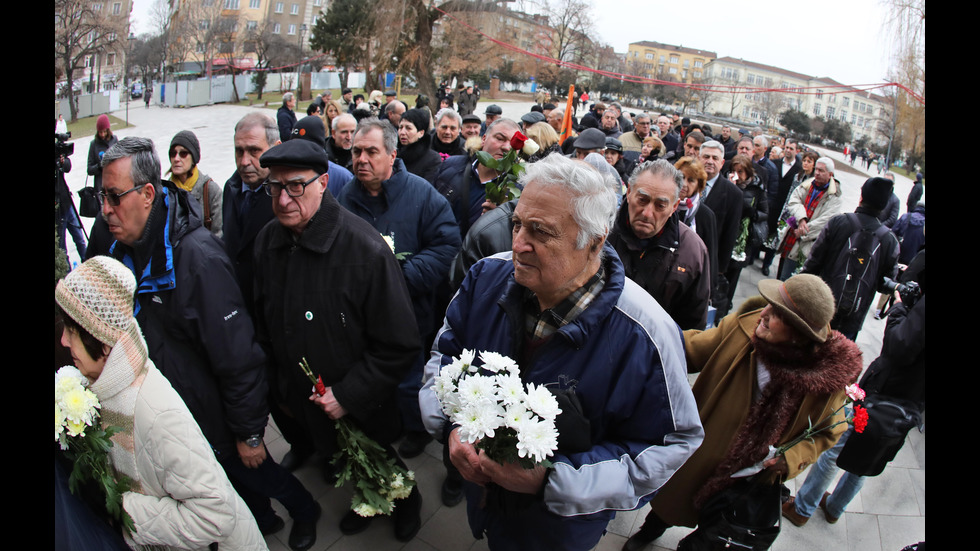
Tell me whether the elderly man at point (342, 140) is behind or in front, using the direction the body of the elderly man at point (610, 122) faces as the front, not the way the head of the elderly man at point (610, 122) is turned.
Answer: in front

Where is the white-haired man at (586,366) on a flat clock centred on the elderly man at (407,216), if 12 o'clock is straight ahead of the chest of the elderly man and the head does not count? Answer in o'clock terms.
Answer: The white-haired man is roughly at 10 o'clock from the elderly man.

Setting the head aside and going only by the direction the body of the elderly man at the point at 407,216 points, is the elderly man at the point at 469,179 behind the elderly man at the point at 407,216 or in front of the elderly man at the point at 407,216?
behind

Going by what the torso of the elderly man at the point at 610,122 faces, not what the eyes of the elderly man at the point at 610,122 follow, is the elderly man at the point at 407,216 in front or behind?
in front

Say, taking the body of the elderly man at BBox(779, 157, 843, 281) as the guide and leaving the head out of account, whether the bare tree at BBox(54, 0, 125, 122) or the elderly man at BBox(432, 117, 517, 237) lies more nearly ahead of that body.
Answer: the elderly man

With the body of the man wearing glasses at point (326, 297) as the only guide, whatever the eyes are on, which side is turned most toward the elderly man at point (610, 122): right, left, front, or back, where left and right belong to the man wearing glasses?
back

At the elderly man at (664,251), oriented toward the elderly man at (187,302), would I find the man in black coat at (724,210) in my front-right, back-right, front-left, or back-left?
back-right

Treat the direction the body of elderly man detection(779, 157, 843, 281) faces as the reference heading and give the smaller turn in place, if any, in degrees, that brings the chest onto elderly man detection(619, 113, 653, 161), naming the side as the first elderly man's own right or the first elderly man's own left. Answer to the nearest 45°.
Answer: approximately 90° to the first elderly man's own right

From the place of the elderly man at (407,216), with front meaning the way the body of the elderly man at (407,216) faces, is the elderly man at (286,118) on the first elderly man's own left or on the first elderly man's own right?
on the first elderly man's own right
